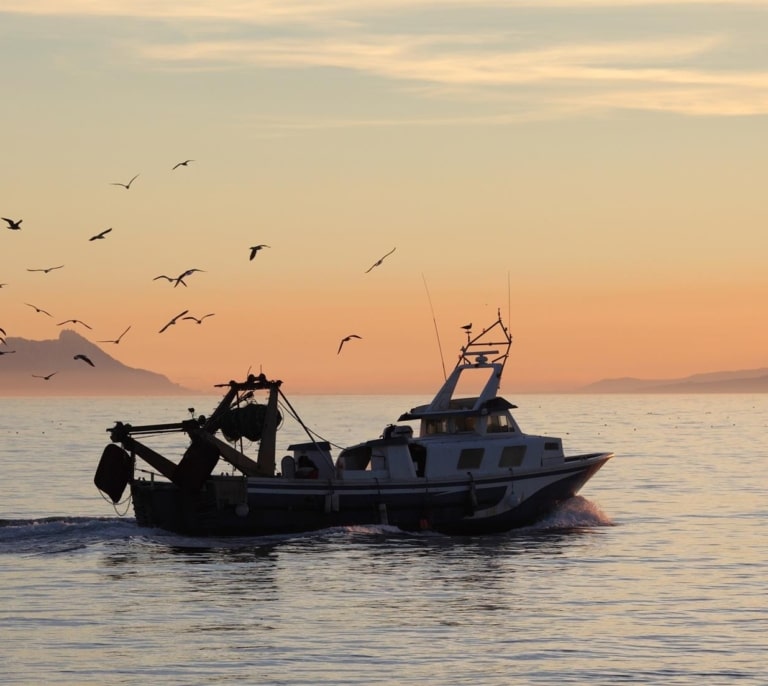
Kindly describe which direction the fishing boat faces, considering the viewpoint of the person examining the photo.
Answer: facing to the right of the viewer
